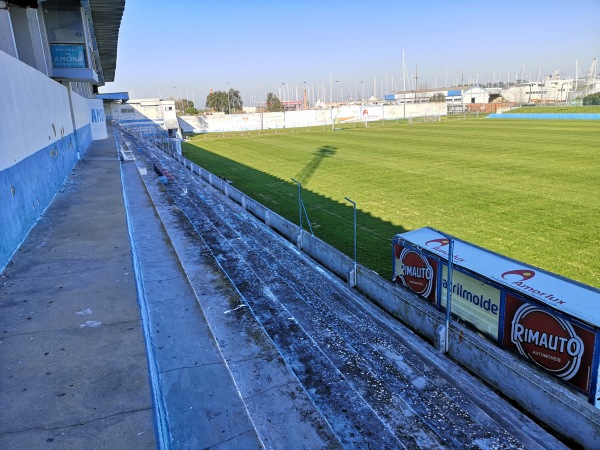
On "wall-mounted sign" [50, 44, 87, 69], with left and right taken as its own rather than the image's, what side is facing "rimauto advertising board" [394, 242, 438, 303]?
front

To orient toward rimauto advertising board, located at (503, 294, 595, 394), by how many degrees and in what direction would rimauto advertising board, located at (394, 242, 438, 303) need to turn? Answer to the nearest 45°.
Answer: approximately 90° to its left

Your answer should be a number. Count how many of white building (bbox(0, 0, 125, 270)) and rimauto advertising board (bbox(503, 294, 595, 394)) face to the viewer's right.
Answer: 1

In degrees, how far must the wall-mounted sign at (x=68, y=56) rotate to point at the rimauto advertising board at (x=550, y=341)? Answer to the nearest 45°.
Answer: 0° — it already faces it

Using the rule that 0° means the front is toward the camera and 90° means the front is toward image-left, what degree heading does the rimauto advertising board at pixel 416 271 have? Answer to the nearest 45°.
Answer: approximately 45°

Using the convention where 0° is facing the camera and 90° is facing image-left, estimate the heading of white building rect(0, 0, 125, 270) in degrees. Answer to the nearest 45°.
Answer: approximately 270°

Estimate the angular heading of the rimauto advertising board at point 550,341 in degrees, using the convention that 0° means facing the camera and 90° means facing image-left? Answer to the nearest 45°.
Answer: approximately 45°

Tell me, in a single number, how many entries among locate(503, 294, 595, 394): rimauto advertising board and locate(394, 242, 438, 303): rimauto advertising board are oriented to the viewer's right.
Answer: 0

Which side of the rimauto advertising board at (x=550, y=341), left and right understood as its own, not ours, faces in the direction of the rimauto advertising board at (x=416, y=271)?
right

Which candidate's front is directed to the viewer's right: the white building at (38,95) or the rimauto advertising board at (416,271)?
the white building
